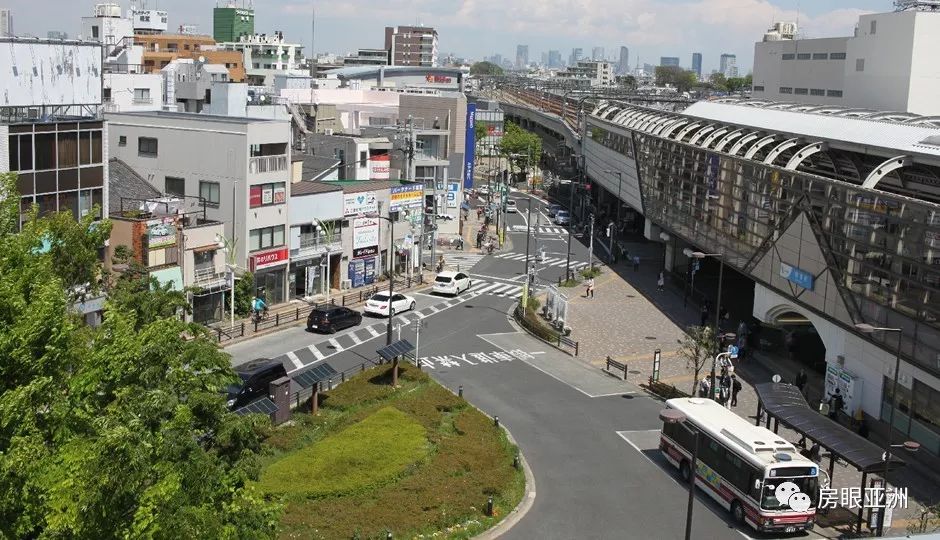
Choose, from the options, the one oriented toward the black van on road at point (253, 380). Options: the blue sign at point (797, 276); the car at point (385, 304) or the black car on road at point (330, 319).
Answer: the blue sign

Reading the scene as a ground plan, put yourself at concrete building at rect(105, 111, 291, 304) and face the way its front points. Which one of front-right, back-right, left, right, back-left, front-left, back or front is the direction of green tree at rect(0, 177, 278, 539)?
front-right

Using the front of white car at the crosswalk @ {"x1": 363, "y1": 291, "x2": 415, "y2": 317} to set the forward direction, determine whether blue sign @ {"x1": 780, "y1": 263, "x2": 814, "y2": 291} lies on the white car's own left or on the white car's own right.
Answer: on the white car's own right

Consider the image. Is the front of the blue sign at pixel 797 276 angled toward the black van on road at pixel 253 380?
yes

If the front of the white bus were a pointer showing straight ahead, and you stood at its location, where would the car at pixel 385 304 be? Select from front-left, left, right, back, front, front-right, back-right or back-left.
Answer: back

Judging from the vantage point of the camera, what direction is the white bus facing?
facing the viewer and to the right of the viewer

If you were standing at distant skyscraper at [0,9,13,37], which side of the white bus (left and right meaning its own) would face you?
back

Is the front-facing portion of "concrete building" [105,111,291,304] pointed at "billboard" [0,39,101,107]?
no

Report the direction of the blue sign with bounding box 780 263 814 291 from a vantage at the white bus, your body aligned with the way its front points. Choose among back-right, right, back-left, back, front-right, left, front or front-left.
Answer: back-left

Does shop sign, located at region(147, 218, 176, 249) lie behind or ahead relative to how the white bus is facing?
behind

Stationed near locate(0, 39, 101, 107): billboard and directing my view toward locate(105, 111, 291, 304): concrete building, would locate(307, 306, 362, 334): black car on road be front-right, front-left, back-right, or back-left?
front-right
